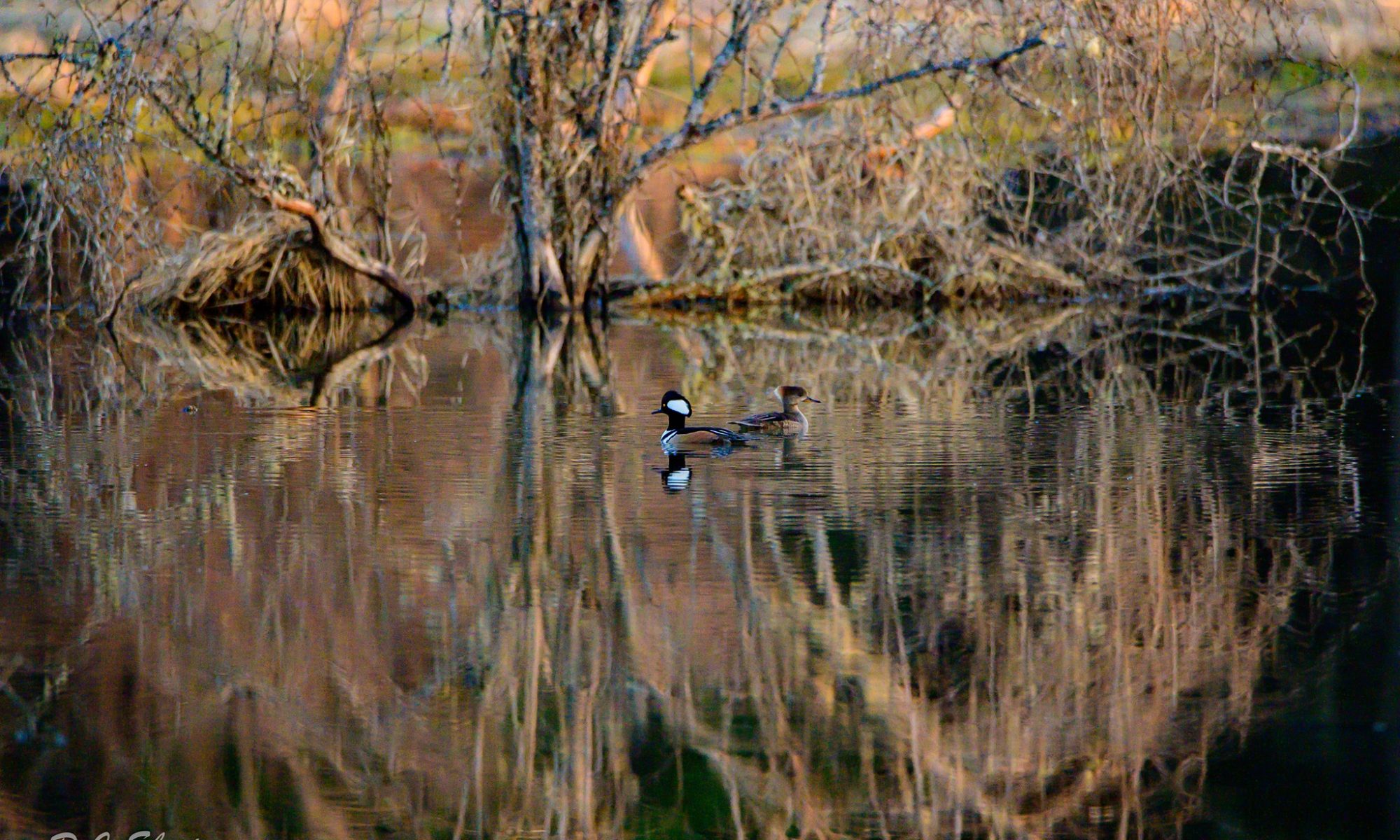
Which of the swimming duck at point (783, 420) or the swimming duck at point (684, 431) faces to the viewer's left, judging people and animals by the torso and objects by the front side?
the swimming duck at point (684, 431)

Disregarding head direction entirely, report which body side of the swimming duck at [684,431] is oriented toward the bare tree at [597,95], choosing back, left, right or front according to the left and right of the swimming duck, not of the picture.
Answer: right

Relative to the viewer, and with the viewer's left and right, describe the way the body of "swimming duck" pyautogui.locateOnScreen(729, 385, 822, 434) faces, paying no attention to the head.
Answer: facing to the right of the viewer

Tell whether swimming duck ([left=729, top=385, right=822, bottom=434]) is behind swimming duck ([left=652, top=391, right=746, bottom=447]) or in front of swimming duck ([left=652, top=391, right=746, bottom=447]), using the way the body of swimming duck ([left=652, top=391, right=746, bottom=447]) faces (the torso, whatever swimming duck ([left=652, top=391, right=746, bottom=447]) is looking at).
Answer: behind

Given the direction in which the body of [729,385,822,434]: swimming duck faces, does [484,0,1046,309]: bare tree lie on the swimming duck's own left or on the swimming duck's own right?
on the swimming duck's own left

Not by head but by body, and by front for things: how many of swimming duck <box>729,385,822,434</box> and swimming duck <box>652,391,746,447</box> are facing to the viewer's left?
1

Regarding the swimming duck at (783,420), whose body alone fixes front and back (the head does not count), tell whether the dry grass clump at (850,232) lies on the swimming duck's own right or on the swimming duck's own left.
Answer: on the swimming duck's own left

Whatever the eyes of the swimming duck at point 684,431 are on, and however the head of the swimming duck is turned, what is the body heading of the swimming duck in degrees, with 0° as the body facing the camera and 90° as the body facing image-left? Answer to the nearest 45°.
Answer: approximately 90°

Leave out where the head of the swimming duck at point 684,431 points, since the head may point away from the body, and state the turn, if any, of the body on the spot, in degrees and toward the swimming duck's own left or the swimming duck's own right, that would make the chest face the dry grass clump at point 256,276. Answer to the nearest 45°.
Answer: approximately 45° to the swimming duck's own right

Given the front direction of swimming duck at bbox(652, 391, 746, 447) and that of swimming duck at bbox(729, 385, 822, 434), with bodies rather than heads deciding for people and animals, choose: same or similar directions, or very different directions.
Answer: very different directions
